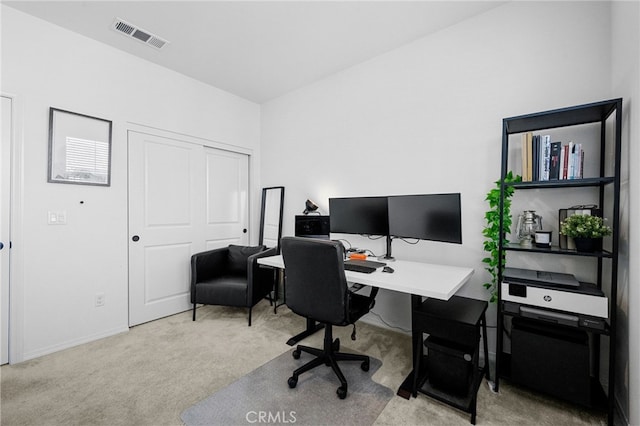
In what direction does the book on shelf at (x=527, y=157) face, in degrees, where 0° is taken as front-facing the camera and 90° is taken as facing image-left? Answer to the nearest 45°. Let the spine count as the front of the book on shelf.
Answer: approximately 0°

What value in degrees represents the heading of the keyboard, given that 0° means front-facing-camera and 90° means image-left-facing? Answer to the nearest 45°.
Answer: approximately 45°

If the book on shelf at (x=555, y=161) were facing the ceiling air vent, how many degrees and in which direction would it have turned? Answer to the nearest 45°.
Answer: approximately 45° to its right

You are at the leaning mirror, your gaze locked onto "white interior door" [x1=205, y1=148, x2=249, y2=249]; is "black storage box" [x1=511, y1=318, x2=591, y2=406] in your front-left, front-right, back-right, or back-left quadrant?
back-left

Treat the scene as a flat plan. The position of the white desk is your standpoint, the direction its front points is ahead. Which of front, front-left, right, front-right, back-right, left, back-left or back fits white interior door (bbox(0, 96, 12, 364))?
front-right

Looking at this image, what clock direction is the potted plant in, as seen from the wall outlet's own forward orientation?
The potted plant is roughly at 11 o'clock from the wall outlet.

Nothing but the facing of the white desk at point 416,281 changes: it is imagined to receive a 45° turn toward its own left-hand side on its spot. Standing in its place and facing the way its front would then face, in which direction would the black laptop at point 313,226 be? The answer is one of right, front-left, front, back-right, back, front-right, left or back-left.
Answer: back-right

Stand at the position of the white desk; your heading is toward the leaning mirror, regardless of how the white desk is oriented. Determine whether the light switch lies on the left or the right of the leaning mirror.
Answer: left

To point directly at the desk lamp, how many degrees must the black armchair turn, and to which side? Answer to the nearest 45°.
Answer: approximately 135° to its left
